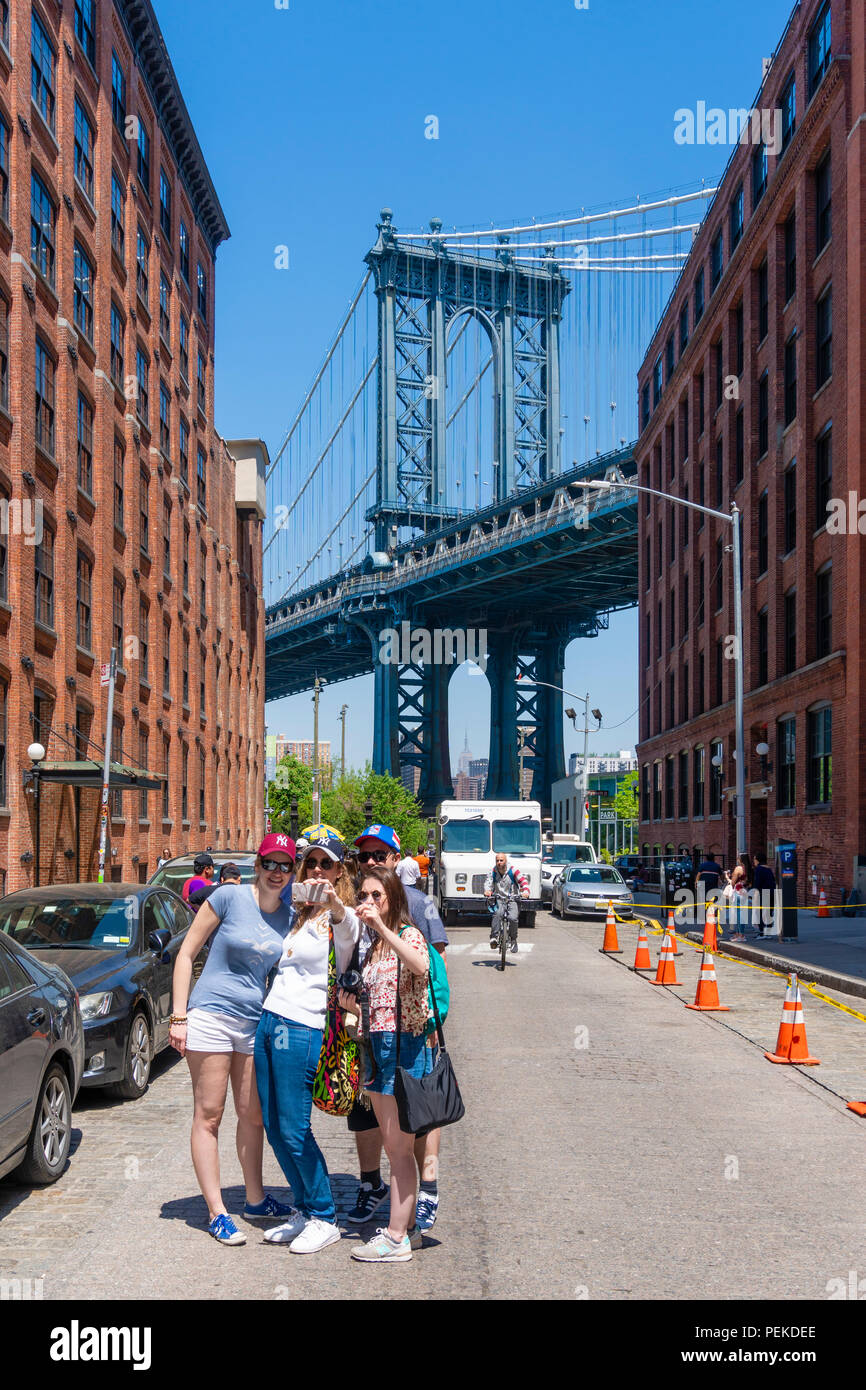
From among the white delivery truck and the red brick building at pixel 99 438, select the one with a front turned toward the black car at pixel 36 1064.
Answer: the white delivery truck

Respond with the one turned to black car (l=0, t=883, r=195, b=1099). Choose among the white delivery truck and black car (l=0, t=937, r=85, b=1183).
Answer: the white delivery truck

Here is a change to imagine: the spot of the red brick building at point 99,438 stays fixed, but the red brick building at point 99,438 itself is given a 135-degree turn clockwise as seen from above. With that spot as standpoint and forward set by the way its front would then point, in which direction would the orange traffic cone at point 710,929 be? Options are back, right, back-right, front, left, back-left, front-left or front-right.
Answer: left

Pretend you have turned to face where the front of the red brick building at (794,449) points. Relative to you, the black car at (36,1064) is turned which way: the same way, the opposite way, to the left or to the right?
to the left

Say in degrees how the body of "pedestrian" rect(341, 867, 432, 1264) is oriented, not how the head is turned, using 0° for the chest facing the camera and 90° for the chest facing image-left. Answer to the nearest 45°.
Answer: approximately 45°

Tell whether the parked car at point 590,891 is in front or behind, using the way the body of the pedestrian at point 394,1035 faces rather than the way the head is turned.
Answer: behind

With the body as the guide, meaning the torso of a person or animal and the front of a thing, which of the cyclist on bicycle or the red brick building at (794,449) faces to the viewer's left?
the red brick building

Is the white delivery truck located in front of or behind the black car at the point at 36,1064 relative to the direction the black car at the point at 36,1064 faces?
behind

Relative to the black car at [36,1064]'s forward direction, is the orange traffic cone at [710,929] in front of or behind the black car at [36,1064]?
behind

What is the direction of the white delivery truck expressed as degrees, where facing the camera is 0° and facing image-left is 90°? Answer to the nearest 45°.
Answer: approximately 0°

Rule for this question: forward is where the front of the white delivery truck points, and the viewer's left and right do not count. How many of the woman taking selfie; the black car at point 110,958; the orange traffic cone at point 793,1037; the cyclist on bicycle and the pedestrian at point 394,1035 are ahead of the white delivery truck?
5

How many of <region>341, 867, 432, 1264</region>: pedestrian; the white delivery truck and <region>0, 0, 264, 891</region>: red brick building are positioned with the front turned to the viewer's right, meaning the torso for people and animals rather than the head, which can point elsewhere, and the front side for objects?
1

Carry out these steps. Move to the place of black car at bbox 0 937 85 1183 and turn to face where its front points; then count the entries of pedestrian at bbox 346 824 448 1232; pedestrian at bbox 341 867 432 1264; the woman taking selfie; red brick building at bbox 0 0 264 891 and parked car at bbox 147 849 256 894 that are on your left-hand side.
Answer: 3
